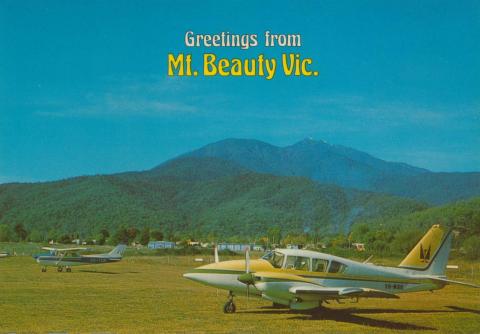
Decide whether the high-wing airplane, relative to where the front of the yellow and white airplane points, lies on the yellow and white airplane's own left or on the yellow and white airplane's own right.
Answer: on the yellow and white airplane's own right

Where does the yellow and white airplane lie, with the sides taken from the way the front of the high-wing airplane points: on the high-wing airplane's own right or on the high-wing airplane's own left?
on the high-wing airplane's own left

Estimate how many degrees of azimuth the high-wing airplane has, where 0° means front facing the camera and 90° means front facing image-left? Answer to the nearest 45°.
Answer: approximately 90°

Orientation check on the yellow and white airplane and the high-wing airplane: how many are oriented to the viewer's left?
2

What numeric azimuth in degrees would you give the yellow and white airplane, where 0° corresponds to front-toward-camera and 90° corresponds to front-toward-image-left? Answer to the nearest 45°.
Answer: approximately 90°
